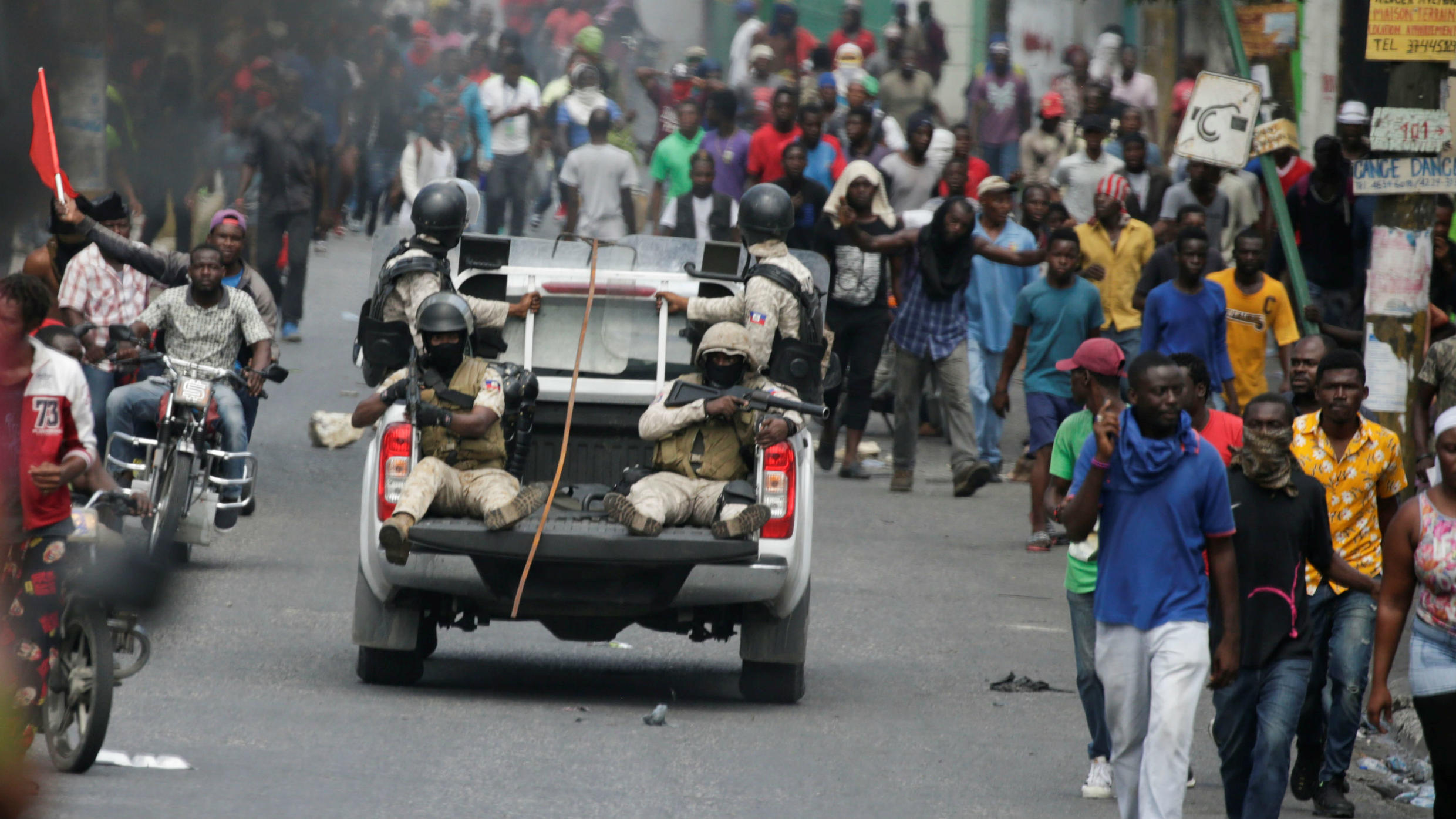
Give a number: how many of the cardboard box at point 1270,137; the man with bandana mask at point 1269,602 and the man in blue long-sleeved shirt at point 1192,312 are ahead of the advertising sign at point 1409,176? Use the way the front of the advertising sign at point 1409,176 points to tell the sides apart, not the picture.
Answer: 1

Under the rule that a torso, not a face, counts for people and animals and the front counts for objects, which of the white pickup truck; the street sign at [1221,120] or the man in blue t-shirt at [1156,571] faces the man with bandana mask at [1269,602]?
the street sign

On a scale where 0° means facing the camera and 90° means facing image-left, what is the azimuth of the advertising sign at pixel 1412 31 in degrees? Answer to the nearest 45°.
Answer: approximately 0°

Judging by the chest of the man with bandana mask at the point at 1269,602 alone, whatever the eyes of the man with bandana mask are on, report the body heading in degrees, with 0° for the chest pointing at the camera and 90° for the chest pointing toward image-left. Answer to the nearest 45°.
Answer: approximately 0°

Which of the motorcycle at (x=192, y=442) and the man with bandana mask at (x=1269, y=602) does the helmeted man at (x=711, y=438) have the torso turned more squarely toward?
the man with bandana mask

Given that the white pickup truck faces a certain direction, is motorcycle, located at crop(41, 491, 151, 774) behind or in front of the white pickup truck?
behind

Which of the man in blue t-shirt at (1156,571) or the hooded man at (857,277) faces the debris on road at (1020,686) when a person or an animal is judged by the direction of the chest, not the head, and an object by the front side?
the hooded man

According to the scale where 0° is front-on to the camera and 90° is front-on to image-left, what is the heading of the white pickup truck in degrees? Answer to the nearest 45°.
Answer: approximately 180°

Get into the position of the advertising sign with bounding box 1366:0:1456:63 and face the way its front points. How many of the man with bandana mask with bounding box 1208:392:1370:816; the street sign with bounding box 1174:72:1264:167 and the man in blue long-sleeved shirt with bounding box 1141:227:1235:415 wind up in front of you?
1
